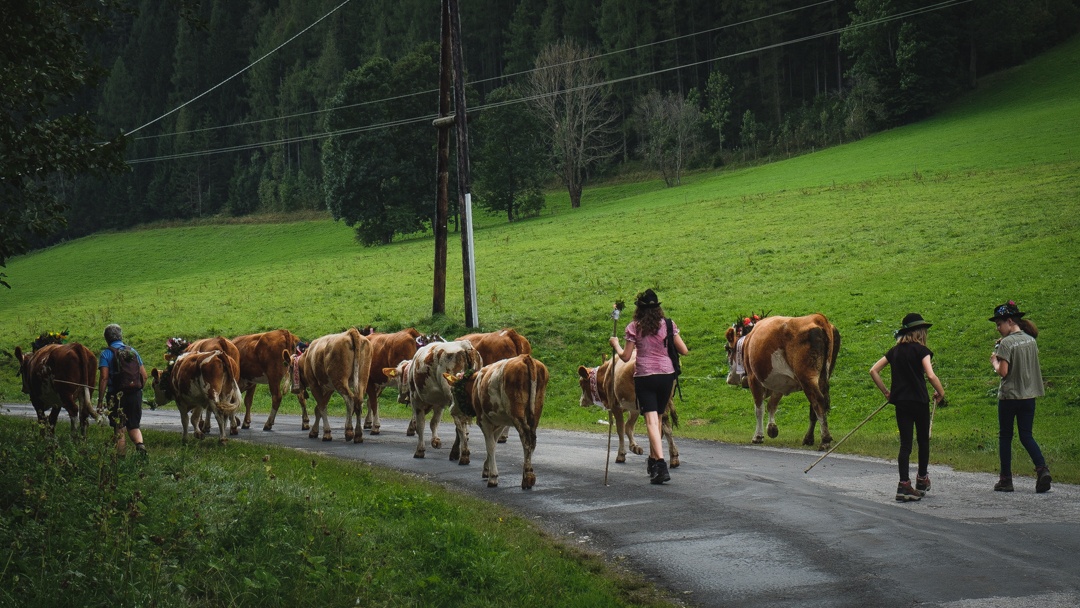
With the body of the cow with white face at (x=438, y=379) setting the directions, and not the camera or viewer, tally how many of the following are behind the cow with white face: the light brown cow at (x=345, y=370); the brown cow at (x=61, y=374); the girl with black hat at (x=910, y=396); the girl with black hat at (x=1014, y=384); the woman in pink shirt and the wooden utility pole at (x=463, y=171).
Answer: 3

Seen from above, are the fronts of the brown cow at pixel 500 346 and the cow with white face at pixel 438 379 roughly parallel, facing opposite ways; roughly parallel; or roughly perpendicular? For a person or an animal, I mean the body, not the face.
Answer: roughly parallel

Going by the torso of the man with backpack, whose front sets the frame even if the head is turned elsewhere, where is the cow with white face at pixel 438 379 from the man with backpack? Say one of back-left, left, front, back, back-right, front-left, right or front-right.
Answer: back-right

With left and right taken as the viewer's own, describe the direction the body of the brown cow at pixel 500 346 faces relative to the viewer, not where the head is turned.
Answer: facing away from the viewer and to the left of the viewer

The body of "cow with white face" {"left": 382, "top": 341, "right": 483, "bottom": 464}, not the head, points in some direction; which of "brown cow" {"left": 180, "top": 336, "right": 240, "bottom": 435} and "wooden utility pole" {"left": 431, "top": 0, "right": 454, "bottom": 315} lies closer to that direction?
the brown cow

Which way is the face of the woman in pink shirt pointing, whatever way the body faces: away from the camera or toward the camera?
away from the camera

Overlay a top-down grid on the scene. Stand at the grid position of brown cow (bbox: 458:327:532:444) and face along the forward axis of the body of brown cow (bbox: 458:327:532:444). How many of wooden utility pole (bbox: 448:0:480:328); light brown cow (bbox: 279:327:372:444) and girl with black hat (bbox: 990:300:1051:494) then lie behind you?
1

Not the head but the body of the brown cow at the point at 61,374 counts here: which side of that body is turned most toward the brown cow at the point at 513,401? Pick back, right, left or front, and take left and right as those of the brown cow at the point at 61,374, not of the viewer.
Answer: back

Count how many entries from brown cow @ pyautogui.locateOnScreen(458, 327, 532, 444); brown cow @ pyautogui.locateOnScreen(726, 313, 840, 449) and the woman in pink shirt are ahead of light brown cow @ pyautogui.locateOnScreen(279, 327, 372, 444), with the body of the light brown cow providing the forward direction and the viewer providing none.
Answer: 0

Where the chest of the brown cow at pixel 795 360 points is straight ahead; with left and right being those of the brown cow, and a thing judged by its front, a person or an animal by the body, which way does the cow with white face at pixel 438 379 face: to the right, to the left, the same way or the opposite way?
the same way

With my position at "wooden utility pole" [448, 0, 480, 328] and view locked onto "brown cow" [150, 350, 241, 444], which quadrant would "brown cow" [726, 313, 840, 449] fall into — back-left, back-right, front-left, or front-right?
front-left

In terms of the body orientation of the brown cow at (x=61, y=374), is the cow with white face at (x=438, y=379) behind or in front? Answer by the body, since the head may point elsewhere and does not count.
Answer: behind

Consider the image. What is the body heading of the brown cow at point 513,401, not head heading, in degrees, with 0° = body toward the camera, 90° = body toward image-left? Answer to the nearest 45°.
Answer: approximately 135°

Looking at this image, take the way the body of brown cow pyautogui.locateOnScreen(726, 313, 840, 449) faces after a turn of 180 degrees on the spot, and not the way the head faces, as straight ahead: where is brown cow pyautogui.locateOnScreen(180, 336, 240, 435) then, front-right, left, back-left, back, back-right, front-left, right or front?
back-right

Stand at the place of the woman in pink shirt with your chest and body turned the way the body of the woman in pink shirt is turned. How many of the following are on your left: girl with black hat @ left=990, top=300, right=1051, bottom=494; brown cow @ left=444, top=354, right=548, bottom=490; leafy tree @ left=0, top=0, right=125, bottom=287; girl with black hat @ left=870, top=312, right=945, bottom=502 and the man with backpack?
3

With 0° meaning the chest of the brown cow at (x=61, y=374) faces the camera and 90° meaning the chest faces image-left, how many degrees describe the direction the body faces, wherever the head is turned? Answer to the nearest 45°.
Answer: approximately 135°

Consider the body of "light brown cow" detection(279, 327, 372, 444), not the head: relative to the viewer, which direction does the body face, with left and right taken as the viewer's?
facing away from the viewer and to the left of the viewer

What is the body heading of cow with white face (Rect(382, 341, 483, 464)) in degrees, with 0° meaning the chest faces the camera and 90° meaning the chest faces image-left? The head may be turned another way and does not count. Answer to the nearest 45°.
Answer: approximately 135°

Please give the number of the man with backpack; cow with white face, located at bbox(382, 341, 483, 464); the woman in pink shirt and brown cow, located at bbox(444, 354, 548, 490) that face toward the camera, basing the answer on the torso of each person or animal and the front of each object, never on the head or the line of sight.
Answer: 0

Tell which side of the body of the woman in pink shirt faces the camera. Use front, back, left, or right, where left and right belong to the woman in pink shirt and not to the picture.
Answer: back

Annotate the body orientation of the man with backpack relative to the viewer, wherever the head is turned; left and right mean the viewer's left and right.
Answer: facing away from the viewer and to the left of the viewer
